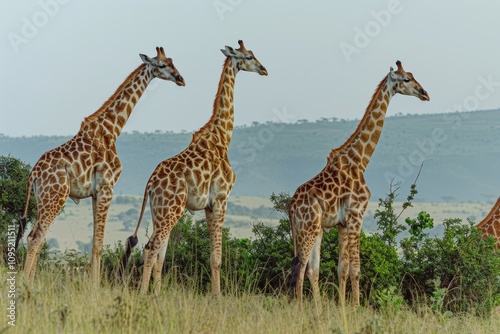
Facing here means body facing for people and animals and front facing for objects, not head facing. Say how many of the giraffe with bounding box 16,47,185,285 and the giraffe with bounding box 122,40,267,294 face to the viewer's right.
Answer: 2

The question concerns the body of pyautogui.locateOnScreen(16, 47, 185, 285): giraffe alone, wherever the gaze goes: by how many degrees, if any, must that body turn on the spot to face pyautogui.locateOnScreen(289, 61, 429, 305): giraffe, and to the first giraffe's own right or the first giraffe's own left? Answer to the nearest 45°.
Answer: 0° — it already faces it

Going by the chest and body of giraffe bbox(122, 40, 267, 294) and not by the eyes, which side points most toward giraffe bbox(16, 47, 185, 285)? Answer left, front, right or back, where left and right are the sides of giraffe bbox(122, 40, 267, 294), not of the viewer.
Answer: back

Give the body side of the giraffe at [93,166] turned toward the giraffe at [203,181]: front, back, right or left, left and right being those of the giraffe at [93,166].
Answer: front

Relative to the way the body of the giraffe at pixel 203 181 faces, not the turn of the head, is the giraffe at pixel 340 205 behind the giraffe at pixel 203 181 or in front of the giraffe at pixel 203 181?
in front

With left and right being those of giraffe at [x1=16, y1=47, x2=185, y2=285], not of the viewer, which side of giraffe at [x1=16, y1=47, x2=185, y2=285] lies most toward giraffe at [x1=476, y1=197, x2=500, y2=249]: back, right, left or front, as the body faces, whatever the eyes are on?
front

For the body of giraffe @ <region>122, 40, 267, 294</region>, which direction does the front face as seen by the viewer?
to the viewer's right

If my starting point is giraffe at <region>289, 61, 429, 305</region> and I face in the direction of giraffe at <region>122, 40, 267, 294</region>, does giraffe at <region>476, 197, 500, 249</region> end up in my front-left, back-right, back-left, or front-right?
back-right

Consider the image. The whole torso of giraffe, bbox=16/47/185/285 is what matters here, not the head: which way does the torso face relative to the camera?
to the viewer's right
